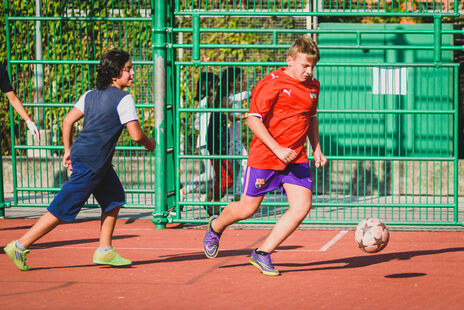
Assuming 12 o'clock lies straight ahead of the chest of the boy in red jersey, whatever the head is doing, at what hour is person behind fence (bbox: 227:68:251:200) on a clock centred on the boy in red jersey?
The person behind fence is roughly at 7 o'clock from the boy in red jersey.

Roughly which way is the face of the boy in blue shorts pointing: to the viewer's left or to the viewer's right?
to the viewer's right

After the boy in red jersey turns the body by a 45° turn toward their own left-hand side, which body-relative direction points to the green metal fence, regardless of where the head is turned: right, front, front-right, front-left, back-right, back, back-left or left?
left

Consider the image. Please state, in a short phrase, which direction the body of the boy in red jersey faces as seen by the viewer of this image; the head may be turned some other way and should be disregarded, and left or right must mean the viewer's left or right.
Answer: facing the viewer and to the right of the viewer
